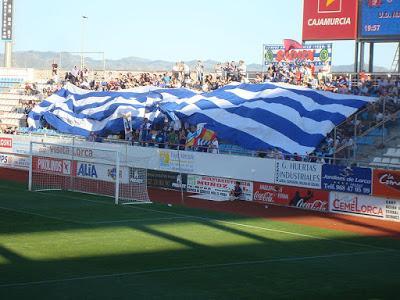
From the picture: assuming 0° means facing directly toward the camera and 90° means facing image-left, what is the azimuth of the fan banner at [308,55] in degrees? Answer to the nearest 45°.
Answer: approximately 0°

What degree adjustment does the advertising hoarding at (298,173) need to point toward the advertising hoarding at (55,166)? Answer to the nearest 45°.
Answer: approximately 45° to its right

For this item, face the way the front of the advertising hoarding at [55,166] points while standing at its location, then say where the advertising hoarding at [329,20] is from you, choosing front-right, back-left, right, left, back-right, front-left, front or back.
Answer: back-left

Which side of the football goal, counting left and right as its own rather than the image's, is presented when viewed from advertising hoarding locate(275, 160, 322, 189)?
left

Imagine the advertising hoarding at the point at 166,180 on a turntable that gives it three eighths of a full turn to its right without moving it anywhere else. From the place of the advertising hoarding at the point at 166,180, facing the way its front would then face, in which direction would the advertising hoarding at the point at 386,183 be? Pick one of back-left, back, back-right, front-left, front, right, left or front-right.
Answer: back-right

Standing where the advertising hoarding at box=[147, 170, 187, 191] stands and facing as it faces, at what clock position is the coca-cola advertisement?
The coca-cola advertisement is roughly at 9 o'clock from the advertising hoarding.

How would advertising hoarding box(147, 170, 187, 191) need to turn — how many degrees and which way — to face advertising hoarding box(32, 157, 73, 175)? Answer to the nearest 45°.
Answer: approximately 45° to its right

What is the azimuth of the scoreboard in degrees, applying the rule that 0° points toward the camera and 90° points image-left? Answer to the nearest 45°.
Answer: approximately 0°

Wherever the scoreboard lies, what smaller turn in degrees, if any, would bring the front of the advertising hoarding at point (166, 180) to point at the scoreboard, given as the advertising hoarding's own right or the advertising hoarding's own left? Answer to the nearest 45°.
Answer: approximately 135° to the advertising hoarding's own left

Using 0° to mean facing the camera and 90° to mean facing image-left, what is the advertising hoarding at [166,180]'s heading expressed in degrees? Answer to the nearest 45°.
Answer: approximately 45°
